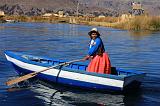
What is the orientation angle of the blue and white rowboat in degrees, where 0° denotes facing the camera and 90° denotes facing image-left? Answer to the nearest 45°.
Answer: approximately 135°

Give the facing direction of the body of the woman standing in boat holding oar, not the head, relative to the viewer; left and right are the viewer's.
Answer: facing the viewer and to the left of the viewer
